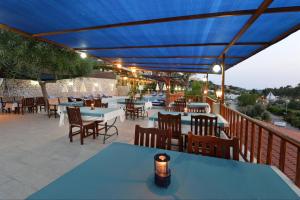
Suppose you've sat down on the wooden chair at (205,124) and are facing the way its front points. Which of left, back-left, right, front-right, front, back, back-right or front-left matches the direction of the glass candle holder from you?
back

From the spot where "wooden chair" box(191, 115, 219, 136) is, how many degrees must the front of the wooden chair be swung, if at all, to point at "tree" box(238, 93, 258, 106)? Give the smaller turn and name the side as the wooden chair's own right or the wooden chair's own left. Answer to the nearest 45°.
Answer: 0° — it already faces it

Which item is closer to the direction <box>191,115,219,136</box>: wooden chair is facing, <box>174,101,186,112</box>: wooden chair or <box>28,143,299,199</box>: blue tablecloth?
the wooden chair

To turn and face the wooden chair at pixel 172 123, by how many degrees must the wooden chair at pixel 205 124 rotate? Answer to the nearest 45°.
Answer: approximately 90° to its left

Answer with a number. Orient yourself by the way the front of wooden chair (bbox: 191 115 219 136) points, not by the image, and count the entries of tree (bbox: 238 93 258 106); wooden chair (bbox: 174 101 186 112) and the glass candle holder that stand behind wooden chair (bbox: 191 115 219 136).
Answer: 1

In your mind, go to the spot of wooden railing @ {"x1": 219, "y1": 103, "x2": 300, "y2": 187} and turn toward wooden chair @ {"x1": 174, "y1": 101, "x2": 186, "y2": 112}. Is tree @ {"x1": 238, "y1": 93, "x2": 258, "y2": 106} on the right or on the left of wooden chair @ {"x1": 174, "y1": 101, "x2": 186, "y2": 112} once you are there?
right

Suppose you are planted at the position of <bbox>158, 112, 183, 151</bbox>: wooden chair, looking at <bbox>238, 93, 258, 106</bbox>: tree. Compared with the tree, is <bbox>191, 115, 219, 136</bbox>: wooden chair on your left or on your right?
right

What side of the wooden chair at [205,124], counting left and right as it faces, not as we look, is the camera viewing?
back

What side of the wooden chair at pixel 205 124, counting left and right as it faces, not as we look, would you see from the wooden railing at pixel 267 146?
right

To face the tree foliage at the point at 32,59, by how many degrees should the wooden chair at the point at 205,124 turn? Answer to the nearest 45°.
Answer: approximately 90° to its left
